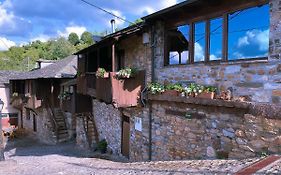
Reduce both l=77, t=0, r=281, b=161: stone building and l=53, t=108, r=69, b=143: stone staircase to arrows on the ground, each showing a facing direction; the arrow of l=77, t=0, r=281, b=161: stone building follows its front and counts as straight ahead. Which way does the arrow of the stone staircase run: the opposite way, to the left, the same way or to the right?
to the left

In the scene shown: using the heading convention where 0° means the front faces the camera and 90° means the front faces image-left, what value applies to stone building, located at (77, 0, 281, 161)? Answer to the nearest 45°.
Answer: approximately 45°

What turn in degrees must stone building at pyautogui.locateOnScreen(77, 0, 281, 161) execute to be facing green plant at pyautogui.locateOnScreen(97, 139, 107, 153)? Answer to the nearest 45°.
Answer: approximately 90° to its right

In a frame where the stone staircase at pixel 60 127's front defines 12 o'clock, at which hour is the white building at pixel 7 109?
The white building is roughly at 5 o'clock from the stone staircase.

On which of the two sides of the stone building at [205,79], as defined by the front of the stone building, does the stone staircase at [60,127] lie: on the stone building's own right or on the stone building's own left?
on the stone building's own right

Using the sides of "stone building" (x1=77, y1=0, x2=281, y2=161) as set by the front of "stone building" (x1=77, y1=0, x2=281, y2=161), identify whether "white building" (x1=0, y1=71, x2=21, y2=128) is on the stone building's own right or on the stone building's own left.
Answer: on the stone building's own right

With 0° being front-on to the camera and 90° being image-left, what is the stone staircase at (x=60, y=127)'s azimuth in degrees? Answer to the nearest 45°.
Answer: approximately 0°
